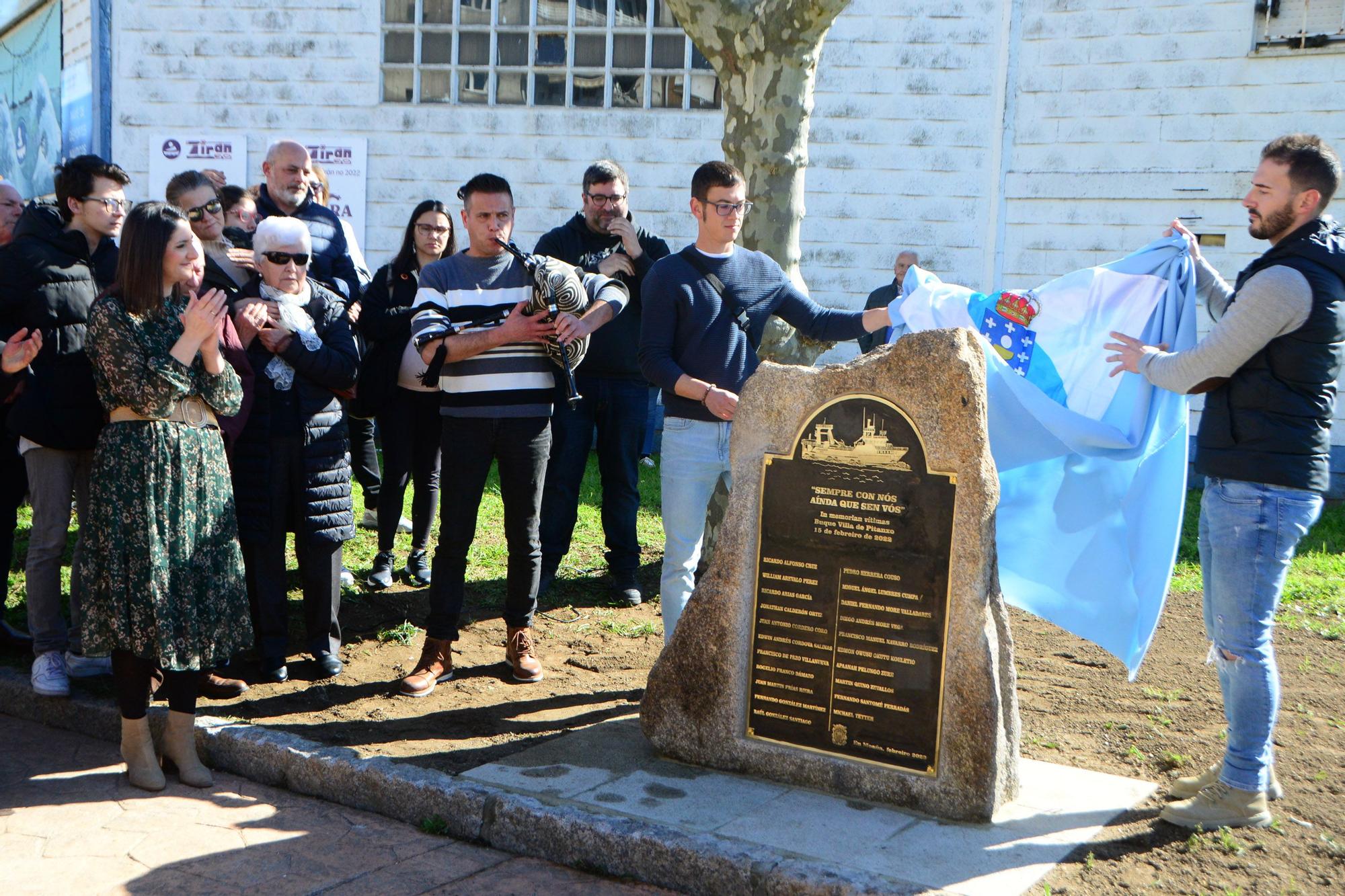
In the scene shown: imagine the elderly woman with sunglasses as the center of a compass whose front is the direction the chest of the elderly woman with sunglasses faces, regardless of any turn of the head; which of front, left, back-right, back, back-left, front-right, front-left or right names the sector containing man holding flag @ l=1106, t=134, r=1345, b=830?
front-left

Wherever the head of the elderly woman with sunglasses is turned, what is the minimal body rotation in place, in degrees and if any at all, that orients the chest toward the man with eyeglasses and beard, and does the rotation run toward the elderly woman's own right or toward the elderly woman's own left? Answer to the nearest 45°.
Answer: approximately 135° to the elderly woman's own left

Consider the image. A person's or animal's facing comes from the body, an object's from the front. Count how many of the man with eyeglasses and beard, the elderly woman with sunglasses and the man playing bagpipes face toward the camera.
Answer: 3

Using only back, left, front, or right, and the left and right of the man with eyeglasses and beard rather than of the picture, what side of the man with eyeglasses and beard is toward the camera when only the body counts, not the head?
front

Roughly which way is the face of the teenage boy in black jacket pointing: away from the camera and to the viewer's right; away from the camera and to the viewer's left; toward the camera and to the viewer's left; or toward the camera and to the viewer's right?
toward the camera and to the viewer's right

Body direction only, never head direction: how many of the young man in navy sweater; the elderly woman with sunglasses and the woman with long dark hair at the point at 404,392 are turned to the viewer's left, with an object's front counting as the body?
0

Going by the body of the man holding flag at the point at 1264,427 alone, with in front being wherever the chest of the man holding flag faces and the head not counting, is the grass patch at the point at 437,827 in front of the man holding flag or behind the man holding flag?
in front

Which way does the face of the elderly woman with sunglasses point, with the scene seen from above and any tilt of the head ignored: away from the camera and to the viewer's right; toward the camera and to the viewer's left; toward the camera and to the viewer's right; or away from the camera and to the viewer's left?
toward the camera and to the viewer's right

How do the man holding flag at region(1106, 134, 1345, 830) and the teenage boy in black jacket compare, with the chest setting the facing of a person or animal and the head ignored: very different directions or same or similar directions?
very different directions

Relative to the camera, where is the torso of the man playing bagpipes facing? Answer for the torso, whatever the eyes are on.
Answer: toward the camera

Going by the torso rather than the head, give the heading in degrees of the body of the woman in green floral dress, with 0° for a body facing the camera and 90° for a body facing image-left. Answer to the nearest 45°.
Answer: approximately 315°

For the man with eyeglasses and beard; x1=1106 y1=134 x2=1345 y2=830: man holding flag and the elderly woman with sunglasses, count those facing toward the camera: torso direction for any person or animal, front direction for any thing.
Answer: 2

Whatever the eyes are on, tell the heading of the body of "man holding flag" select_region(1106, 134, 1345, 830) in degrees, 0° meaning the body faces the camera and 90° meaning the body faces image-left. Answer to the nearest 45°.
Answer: approximately 90°

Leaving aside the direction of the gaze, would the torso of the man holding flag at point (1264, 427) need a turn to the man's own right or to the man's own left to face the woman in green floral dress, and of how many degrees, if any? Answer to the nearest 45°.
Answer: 0° — they already face them

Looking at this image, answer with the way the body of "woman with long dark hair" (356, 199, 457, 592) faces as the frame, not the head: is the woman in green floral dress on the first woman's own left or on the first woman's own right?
on the first woman's own right

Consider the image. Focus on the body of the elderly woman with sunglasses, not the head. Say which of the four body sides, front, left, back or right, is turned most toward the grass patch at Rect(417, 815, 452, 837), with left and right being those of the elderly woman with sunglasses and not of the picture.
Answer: front
